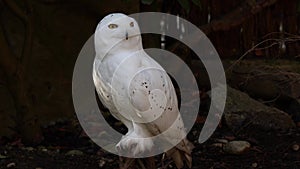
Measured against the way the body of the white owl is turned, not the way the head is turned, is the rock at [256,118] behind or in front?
behind

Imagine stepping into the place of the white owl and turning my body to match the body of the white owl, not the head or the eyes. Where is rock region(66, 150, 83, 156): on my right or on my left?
on my right

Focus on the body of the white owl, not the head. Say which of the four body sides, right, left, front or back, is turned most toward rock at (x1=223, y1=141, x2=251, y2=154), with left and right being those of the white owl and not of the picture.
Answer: back

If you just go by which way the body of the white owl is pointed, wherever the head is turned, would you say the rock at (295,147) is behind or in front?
behind

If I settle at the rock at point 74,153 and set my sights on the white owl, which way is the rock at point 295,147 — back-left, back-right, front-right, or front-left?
front-left

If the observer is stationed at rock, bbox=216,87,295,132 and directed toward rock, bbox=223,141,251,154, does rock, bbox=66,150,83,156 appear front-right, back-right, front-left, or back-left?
front-right

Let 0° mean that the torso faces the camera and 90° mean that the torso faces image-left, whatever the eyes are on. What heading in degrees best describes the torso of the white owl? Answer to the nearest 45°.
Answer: approximately 45°
